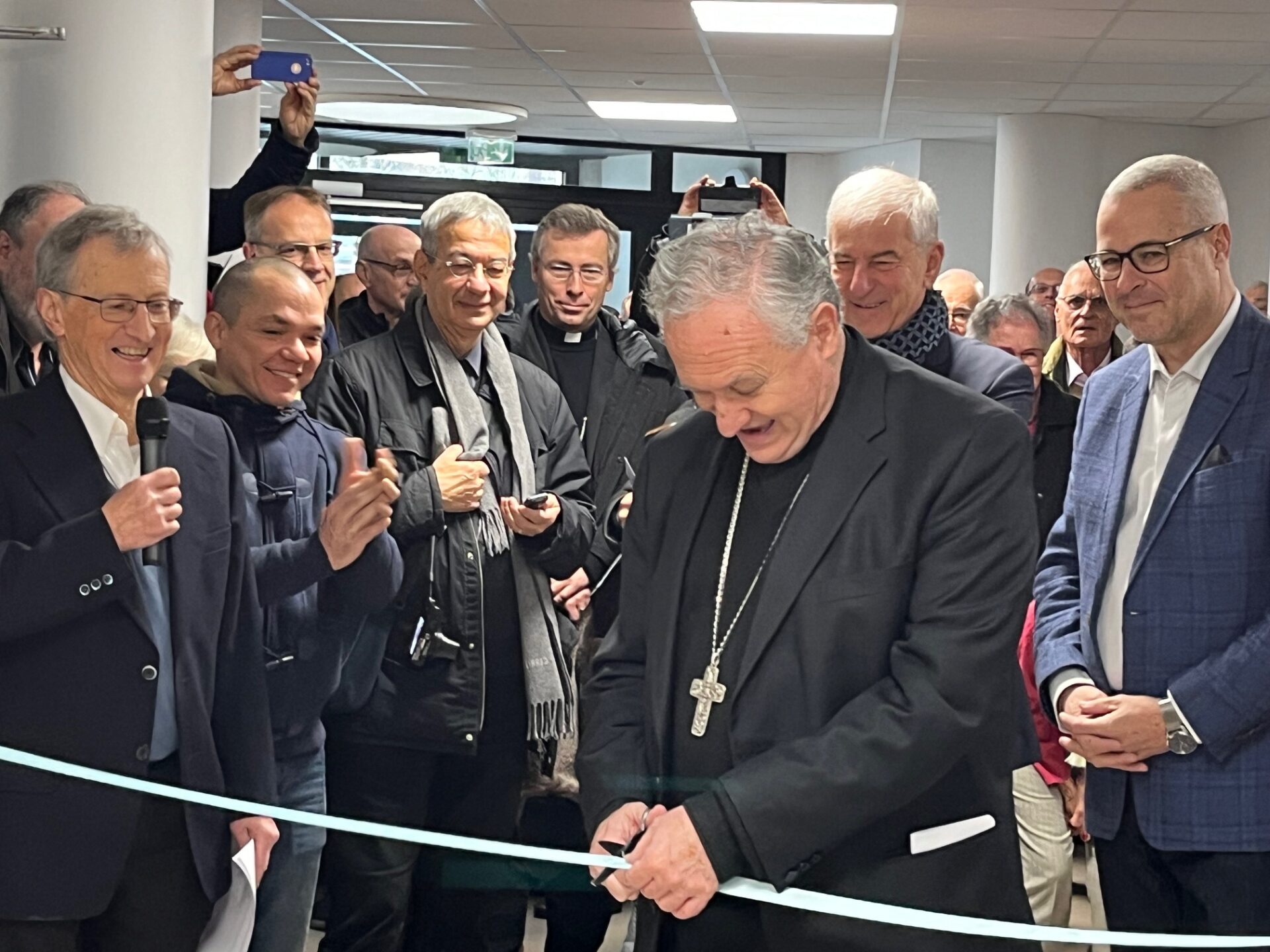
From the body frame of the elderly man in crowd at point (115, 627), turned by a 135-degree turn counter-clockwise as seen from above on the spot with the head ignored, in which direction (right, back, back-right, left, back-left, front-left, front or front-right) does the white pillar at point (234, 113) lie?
front

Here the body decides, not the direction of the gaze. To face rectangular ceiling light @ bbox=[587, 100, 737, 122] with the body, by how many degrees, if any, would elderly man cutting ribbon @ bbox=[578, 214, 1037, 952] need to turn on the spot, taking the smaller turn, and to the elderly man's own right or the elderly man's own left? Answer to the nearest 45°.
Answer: approximately 135° to the elderly man's own right

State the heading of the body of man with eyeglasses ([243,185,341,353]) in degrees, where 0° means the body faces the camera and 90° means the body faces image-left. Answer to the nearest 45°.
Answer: approximately 315°

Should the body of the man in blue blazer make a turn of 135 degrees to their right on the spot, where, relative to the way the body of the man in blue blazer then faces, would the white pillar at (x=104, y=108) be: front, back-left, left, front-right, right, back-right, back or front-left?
left

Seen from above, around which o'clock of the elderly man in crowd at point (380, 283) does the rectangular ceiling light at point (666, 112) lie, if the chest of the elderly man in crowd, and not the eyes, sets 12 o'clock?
The rectangular ceiling light is roughly at 8 o'clock from the elderly man in crowd.

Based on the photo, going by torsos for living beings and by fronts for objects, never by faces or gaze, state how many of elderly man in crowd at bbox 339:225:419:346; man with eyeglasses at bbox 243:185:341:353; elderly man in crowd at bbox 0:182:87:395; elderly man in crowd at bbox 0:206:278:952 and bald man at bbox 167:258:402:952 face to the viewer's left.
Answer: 0

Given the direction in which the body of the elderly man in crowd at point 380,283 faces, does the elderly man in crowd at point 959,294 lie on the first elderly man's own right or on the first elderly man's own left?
on the first elderly man's own left

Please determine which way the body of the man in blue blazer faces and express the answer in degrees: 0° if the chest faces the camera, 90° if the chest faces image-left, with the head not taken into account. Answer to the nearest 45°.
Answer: approximately 45°

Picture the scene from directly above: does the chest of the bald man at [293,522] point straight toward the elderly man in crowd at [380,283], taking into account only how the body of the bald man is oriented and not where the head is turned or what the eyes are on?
no

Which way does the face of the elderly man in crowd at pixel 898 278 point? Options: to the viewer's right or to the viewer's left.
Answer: to the viewer's left

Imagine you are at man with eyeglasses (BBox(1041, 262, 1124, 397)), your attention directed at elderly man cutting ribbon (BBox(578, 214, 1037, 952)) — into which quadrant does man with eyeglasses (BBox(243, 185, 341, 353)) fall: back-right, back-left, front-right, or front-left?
front-right

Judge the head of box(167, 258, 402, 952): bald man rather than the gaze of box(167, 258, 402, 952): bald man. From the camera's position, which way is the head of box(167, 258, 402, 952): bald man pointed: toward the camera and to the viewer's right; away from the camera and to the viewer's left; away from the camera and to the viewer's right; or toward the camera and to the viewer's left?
toward the camera and to the viewer's right

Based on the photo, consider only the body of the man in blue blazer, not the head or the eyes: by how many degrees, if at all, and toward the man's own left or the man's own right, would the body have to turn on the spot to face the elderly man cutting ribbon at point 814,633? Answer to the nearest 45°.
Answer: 0° — they already face them

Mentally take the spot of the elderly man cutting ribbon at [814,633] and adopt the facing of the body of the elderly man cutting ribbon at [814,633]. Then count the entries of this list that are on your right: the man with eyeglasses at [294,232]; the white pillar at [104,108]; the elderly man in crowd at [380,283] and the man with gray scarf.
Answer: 4

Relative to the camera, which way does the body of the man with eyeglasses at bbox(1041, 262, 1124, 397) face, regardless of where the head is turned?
toward the camera

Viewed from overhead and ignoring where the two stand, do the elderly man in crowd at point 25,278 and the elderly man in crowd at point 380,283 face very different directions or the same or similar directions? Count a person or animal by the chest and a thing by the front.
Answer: same or similar directions

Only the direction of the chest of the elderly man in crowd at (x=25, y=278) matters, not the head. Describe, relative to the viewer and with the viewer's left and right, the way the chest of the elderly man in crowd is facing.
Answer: facing the viewer and to the right of the viewer

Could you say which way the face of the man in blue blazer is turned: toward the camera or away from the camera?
toward the camera

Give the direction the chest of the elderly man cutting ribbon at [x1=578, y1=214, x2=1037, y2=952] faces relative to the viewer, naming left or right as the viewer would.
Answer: facing the viewer and to the left of the viewer

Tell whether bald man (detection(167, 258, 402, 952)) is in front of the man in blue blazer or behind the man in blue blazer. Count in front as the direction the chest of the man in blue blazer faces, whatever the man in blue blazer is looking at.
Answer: in front

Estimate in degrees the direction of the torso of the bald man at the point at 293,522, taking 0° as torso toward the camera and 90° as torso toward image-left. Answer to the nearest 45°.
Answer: approximately 315°

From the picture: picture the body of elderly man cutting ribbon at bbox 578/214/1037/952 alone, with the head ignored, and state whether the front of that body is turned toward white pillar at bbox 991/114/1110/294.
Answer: no

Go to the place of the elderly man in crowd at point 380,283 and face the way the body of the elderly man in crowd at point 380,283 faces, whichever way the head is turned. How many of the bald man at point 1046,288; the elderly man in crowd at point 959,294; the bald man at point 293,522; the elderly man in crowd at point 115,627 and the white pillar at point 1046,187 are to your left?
3
